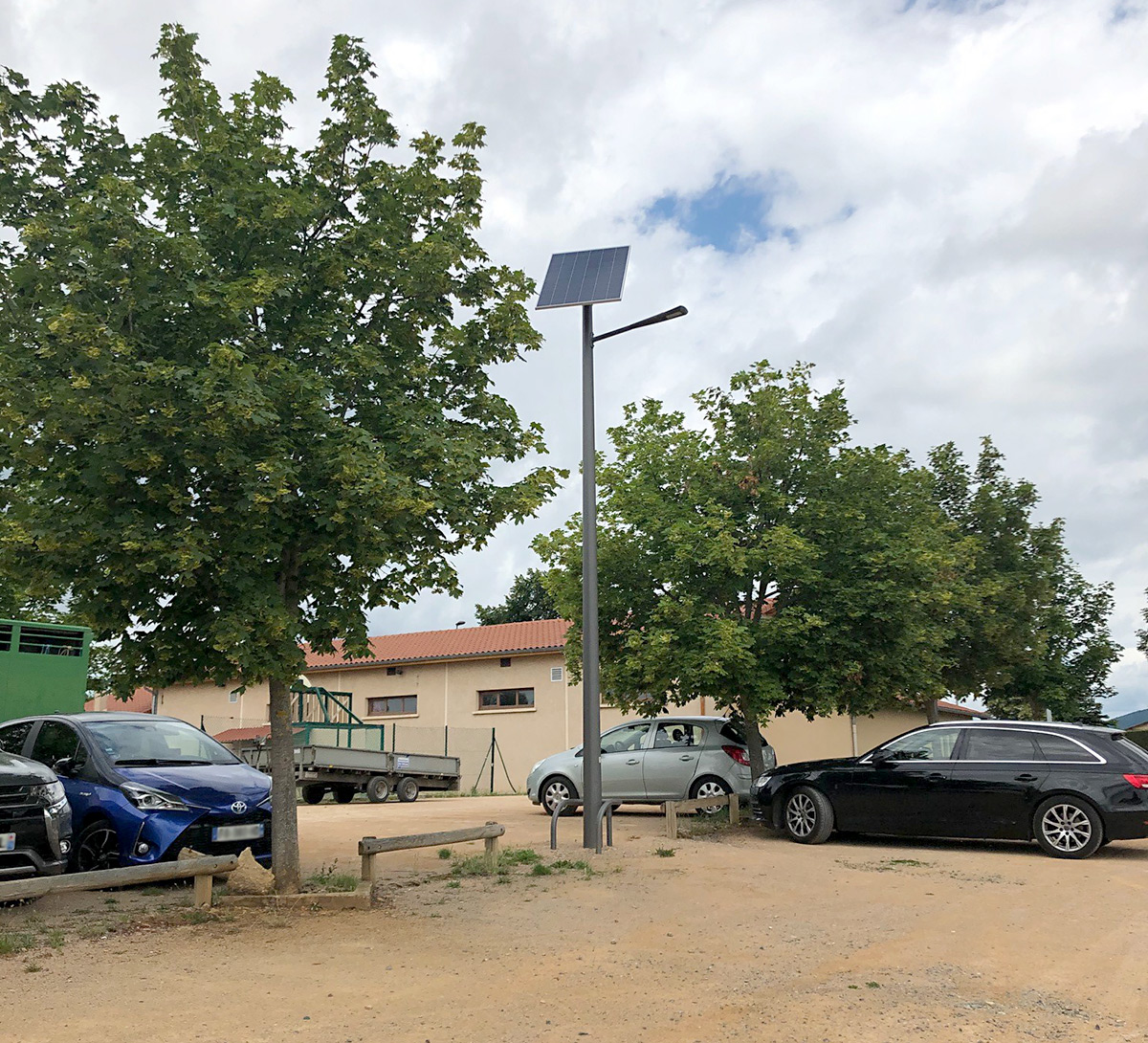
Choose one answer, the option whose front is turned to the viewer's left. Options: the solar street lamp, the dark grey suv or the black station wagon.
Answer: the black station wagon

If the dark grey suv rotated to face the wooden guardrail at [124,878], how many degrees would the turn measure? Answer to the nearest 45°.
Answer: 0° — it already faces it

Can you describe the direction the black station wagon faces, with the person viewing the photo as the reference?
facing to the left of the viewer

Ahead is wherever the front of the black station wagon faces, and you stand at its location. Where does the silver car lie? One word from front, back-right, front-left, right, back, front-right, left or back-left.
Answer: front-right

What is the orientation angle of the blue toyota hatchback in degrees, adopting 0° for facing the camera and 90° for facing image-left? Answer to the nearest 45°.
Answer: approximately 315°
